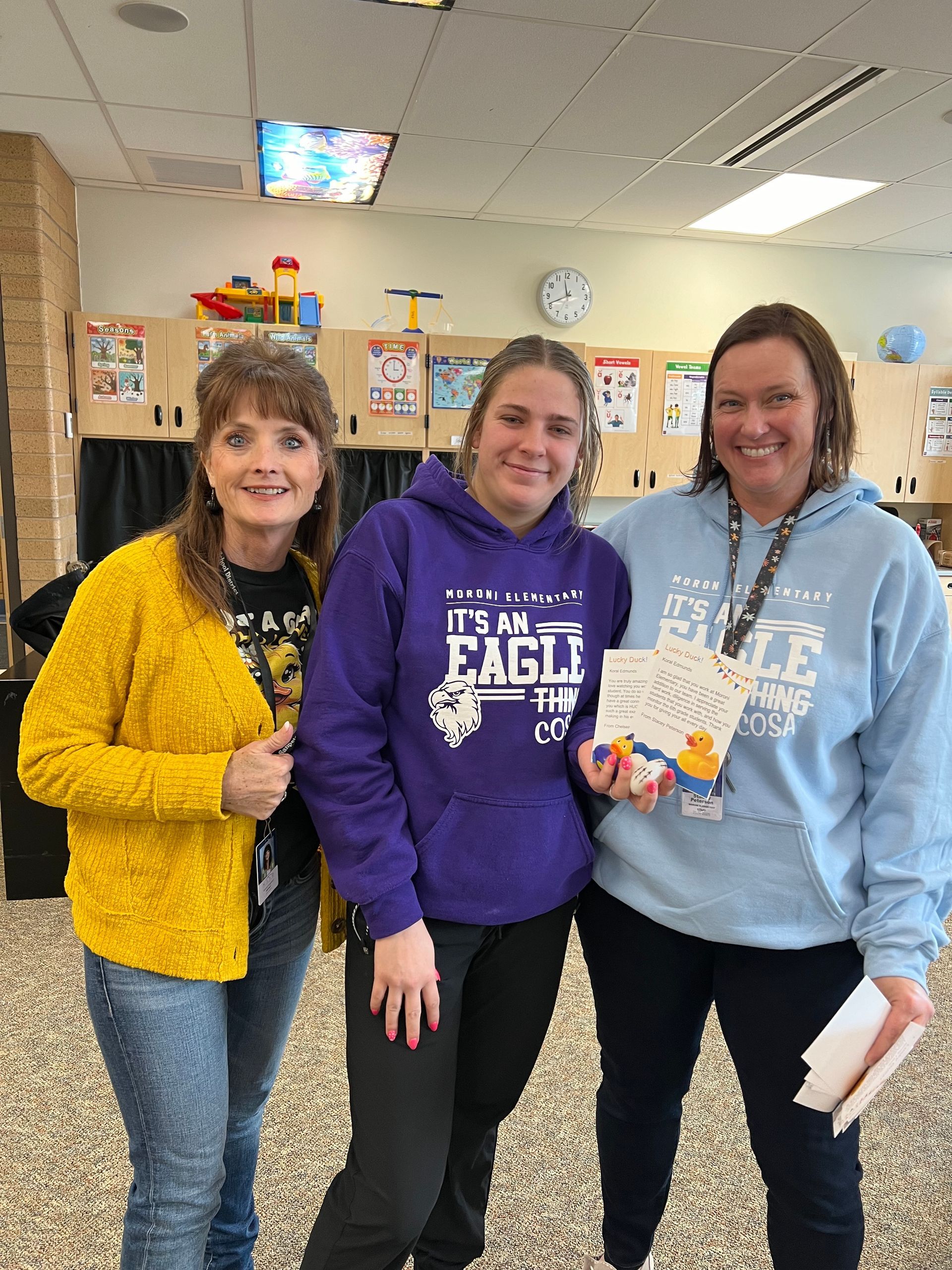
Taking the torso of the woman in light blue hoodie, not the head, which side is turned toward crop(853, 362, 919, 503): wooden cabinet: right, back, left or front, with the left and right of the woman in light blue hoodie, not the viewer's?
back

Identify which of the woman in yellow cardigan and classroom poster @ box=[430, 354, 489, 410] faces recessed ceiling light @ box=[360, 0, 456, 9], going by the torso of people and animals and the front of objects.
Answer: the classroom poster

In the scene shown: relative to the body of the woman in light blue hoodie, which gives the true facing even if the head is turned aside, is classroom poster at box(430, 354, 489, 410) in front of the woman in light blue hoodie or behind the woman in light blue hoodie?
behind

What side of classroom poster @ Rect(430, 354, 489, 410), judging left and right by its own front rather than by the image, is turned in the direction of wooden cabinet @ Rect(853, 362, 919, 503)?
left

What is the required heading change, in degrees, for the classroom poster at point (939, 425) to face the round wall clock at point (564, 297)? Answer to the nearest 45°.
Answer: approximately 45° to its right

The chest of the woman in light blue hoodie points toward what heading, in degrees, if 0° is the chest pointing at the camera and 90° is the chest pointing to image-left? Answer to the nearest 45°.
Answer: approximately 0°
